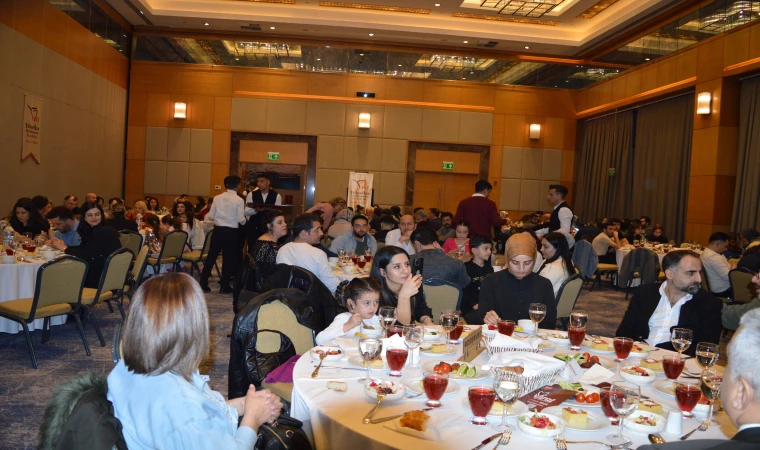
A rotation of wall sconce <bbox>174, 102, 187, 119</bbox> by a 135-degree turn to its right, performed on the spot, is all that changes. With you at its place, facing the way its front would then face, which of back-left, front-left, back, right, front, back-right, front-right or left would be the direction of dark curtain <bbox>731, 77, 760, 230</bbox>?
back

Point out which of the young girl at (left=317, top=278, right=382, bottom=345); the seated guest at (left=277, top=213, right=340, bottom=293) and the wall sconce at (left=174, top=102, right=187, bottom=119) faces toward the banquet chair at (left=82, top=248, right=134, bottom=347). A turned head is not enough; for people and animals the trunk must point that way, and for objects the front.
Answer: the wall sconce

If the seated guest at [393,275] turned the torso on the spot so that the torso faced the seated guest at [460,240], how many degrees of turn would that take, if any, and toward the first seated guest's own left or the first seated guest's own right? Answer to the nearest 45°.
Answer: approximately 135° to the first seated guest's own left

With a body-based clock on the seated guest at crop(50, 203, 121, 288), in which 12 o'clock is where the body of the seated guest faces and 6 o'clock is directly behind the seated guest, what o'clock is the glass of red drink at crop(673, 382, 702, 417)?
The glass of red drink is roughly at 10 o'clock from the seated guest.

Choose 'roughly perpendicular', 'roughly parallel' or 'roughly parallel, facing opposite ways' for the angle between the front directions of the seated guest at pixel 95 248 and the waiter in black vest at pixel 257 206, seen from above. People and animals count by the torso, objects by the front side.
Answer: roughly parallel

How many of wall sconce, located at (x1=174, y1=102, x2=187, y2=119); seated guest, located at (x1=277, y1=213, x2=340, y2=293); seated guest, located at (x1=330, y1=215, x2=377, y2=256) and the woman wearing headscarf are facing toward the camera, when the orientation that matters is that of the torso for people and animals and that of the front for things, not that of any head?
3

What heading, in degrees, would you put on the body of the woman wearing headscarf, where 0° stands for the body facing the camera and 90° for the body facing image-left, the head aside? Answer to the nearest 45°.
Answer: approximately 0°

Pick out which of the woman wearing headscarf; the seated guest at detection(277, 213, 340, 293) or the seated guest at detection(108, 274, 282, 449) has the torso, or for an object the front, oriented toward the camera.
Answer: the woman wearing headscarf

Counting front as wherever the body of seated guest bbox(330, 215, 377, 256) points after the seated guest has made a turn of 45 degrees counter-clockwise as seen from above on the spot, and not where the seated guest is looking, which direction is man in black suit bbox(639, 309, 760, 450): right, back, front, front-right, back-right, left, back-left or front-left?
front-right

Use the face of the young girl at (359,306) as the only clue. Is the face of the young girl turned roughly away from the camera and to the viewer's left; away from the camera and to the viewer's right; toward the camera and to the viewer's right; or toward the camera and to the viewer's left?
toward the camera and to the viewer's right

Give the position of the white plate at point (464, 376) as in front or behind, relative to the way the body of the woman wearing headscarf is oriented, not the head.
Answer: in front

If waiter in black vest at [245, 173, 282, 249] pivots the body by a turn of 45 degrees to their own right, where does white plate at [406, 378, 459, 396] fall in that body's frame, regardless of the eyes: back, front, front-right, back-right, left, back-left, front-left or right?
left

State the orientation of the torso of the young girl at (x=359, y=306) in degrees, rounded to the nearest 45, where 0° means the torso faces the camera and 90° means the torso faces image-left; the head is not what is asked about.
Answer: approximately 315°

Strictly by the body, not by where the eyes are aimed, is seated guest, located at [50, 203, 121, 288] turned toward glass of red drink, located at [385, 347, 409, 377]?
no

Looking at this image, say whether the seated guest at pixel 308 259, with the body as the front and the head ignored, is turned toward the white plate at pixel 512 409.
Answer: no

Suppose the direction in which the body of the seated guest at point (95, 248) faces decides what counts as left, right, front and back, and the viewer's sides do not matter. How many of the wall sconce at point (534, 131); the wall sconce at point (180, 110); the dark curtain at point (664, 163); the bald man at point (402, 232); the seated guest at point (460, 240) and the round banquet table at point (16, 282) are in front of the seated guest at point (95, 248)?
1
